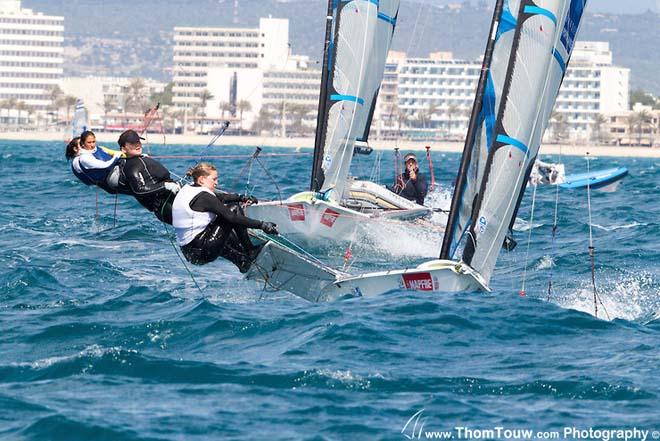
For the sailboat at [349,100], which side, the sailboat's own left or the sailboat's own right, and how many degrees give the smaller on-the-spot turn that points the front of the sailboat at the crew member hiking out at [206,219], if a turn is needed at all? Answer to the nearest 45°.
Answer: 0° — it already faces them
